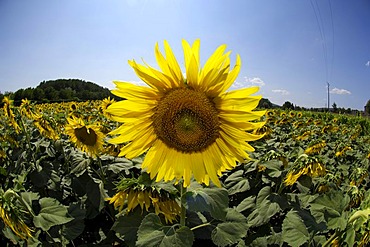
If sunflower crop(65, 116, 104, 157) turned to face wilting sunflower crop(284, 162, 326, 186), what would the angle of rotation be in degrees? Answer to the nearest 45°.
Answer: approximately 45° to its left

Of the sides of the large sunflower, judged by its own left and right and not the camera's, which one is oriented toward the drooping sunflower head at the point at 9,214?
right

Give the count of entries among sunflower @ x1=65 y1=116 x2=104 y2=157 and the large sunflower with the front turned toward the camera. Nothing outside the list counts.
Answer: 2

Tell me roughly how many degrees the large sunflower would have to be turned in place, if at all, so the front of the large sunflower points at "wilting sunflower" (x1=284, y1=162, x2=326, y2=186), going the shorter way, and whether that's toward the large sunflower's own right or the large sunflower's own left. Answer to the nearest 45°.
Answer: approximately 135° to the large sunflower's own left

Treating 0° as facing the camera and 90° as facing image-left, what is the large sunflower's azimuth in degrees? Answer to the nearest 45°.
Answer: approximately 0°

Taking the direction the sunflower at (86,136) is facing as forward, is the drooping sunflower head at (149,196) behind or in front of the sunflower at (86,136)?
in front

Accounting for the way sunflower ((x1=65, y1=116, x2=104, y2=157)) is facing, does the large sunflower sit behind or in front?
in front

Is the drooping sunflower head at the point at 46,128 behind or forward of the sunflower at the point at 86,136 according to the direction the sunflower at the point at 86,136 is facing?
behind
